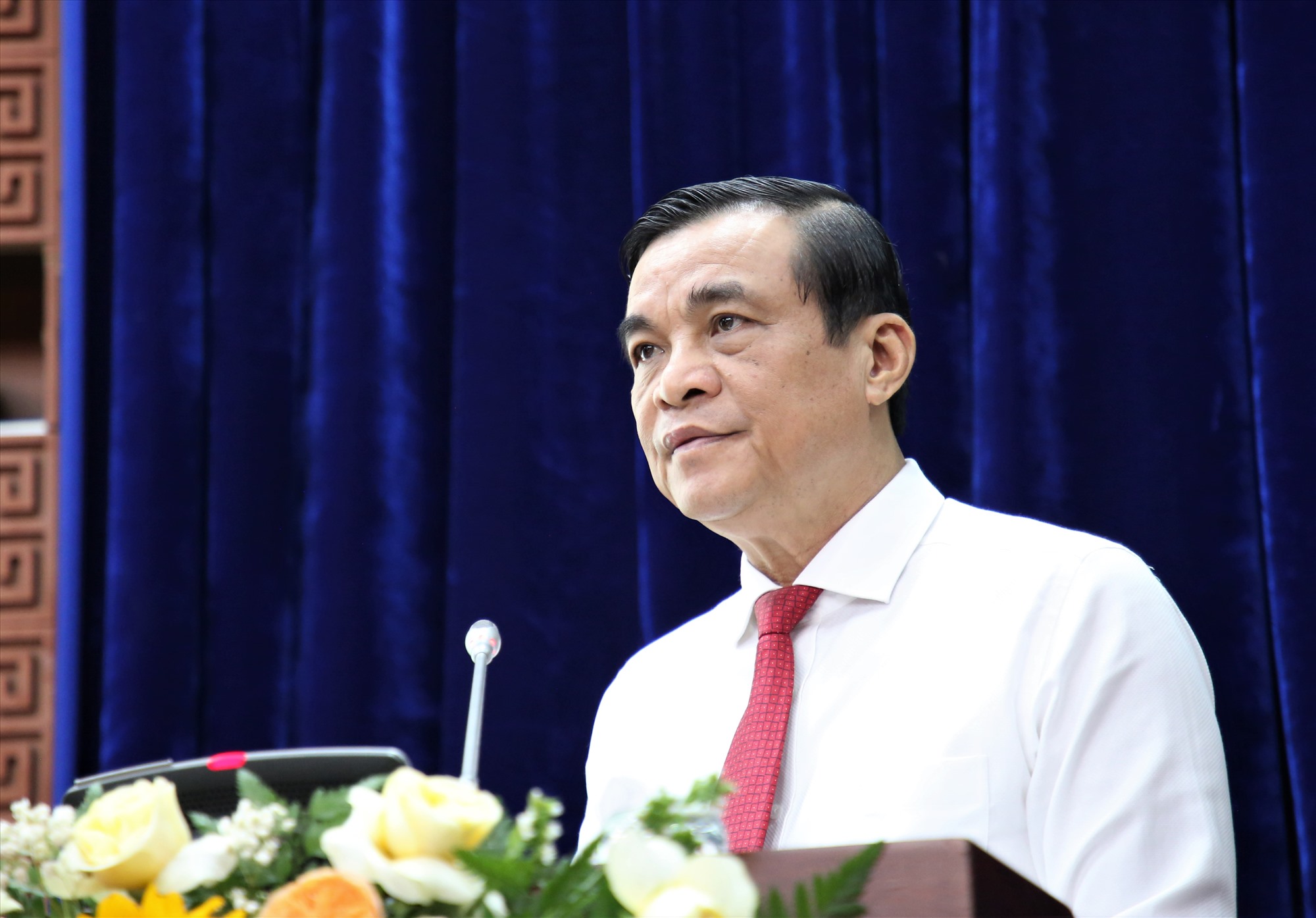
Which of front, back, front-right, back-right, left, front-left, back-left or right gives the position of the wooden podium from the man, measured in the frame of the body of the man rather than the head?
front-left

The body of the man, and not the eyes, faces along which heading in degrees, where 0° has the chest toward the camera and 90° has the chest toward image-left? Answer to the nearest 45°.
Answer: approximately 45°

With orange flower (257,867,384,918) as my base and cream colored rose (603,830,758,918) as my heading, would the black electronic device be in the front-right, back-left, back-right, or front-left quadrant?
back-left

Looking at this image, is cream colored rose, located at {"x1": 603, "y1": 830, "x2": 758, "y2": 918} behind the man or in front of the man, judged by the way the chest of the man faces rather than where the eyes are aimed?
in front

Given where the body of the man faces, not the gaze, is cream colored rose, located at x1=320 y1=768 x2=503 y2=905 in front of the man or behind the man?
in front

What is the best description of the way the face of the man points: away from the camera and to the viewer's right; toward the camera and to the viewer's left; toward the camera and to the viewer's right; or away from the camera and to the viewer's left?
toward the camera and to the viewer's left
